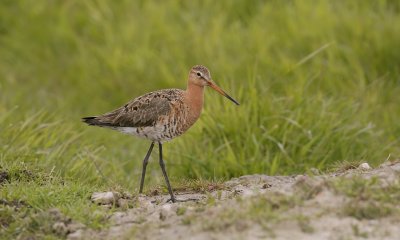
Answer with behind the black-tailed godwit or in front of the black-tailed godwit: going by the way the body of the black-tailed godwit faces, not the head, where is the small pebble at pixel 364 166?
in front

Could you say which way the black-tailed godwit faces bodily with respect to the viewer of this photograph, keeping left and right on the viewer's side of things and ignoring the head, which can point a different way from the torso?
facing to the right of the viewer
